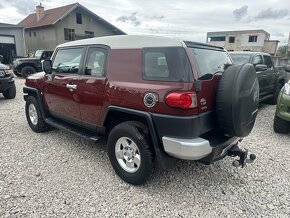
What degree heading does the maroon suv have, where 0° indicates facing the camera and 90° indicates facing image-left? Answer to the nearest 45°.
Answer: approximately 135°

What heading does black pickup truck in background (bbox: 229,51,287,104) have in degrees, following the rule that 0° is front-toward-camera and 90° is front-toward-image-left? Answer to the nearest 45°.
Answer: approximately 45°

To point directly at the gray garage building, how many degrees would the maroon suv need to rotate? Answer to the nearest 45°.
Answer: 0° — it already faces it

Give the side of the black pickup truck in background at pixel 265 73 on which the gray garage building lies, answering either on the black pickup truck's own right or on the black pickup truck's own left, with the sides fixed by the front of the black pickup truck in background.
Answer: on the black pickup truck's own right

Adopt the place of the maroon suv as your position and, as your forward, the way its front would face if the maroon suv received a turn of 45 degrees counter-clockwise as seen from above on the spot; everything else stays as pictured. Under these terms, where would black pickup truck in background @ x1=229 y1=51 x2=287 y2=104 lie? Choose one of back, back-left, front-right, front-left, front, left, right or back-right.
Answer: back-right
